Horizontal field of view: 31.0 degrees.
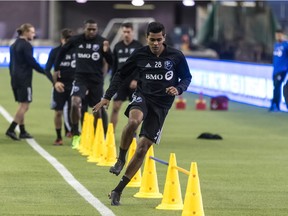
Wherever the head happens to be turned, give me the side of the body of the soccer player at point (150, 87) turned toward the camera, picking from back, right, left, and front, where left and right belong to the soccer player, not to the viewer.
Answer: front

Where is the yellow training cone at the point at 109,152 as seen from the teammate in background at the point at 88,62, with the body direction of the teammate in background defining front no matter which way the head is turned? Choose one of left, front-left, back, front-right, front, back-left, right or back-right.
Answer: front

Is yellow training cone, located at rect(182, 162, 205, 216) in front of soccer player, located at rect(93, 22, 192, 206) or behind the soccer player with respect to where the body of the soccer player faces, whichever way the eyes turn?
in front

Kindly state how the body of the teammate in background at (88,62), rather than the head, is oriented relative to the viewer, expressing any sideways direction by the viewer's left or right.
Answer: facing the viewer

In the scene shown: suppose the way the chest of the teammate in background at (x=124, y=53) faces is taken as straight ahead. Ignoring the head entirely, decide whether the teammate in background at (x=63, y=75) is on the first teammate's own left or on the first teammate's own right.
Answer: on the first teammate's own right

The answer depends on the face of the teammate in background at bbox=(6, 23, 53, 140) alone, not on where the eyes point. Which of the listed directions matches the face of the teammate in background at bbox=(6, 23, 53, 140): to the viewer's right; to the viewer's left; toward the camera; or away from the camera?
to the viewer's right

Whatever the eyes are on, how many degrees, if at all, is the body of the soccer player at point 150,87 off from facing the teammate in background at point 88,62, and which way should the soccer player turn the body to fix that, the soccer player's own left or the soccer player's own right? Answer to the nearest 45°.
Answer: approximately 180°

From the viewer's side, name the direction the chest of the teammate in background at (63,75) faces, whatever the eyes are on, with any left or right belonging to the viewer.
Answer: facing the viewer and to the right of the viewer

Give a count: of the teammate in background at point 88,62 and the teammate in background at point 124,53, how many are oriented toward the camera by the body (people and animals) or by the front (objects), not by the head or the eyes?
2

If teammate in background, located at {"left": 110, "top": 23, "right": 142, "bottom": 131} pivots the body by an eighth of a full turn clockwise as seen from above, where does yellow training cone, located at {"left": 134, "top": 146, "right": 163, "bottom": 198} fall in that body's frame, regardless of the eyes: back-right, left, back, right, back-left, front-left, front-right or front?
front-left

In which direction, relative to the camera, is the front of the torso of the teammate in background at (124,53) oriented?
toward the camera

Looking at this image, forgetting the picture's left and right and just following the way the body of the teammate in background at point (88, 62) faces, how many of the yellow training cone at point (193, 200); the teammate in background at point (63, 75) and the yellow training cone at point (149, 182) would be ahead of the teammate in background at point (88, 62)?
2

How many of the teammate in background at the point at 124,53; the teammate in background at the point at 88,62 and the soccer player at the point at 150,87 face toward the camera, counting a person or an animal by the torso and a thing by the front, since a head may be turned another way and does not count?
3

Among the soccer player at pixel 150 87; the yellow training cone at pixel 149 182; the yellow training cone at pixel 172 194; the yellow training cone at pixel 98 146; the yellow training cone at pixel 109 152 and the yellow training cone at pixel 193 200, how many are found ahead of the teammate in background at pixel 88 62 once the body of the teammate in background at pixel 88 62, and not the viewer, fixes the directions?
6

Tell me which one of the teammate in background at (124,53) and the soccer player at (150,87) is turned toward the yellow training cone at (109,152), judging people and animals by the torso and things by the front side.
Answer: the teammate in background

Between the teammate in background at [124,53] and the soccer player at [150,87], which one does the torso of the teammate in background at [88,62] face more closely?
the soccer player
